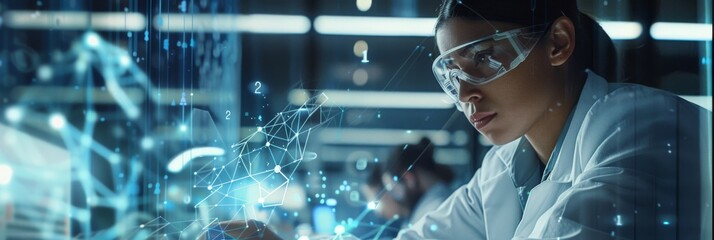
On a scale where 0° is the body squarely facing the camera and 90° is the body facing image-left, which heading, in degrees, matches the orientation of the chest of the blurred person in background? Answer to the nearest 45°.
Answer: approximately 90°

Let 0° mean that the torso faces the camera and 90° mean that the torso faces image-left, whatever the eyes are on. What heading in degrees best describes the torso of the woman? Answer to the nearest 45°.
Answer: approximately 45°
